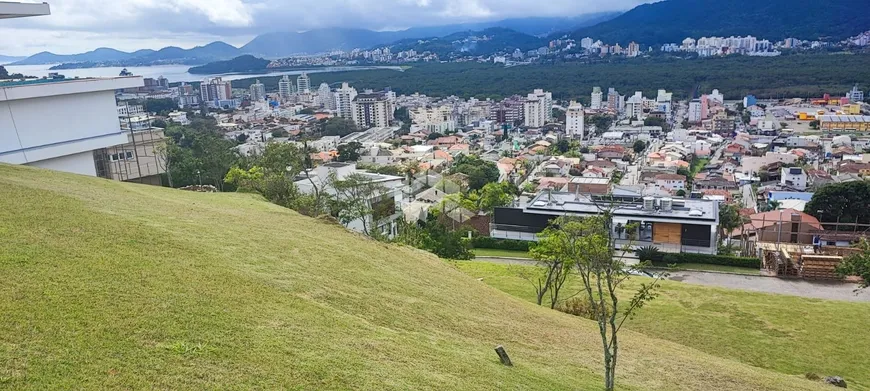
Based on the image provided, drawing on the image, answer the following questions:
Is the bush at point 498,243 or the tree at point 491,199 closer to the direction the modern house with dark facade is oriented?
the bush

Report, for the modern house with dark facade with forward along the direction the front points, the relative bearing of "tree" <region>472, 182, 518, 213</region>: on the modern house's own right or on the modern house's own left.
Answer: on the modern house's own right

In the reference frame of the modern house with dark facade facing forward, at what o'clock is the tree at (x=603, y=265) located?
The tree is roughly at 12 o'clock from the modern house with dark facade.

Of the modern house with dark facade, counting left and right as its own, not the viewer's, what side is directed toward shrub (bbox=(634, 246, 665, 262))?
front

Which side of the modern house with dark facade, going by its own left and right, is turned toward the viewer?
front

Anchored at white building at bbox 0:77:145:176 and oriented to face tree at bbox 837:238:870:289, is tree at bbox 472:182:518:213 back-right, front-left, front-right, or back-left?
front-left

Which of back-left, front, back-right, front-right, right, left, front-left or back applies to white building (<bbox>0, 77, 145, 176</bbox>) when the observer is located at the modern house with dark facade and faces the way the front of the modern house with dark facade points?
front-right

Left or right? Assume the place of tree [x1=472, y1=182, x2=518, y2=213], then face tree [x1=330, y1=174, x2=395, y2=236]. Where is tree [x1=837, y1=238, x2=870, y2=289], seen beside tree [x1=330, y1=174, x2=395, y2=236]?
left

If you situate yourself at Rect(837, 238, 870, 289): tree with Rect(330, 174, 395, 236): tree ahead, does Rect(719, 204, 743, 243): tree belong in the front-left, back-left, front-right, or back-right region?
front-right

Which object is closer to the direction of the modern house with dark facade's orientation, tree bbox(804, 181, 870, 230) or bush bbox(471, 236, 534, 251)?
the bush
